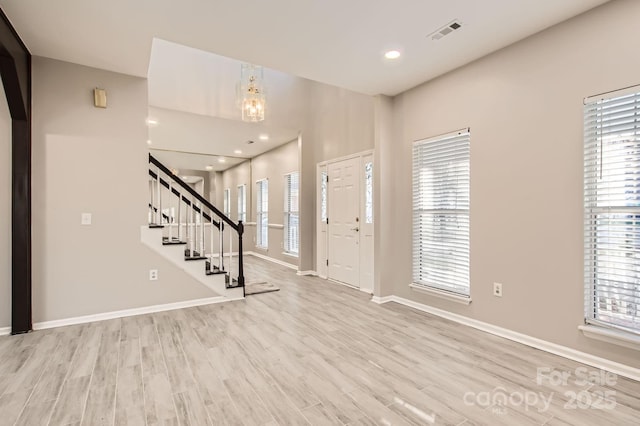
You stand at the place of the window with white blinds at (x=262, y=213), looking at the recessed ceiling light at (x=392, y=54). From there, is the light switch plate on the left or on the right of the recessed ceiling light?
right

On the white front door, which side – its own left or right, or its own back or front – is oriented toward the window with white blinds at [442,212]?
left

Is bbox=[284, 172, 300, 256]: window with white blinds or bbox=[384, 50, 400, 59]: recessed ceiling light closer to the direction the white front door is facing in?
the recessed ceiling light

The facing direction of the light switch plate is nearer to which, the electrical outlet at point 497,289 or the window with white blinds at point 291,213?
the electrical outlet

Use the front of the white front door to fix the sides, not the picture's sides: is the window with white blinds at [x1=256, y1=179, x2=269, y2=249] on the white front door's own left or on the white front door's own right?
on the white front door's own right

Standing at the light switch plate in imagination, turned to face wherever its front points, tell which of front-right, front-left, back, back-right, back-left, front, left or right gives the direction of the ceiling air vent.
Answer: front-left

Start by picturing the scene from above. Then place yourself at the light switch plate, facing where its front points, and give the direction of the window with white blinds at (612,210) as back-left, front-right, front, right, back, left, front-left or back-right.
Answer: front-left

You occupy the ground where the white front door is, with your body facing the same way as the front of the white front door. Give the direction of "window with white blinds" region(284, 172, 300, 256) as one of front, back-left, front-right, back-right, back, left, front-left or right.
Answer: right

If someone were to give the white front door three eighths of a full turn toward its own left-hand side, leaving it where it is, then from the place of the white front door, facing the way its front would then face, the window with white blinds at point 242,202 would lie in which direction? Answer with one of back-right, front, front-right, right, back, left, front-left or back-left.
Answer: back-left

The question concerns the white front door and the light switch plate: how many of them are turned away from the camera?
0
